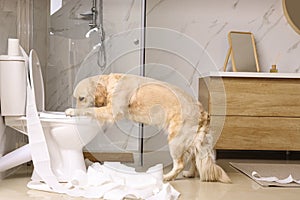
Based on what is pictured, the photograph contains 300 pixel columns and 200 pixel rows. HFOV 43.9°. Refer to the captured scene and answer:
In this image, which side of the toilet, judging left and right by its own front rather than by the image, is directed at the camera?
right

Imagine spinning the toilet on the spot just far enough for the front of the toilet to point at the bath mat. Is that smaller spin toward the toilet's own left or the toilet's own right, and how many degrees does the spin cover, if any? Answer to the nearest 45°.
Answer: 0° — it already faces it

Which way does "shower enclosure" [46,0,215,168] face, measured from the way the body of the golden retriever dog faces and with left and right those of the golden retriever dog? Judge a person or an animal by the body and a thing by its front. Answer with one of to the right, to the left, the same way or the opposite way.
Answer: to the left

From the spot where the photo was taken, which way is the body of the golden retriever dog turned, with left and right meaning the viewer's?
facing to the left of the viewer

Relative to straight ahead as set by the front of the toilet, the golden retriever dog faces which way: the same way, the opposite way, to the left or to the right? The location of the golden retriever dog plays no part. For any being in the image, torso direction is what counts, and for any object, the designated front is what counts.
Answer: the opposite way

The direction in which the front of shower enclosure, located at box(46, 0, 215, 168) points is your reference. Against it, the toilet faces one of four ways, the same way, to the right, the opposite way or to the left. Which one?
to the left

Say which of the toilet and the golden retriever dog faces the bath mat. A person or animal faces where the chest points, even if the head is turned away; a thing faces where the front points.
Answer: the toilet

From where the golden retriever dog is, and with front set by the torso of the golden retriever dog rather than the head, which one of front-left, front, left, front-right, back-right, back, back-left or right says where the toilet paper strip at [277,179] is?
back

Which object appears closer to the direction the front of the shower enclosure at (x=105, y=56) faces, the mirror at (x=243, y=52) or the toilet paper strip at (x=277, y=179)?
the toilet paper strip

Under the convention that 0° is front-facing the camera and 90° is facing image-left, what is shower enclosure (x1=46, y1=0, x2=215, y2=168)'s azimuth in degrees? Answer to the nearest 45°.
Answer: approximately 0°

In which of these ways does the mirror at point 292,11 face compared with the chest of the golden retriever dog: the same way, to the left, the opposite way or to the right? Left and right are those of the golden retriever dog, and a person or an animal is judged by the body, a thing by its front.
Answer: to the left

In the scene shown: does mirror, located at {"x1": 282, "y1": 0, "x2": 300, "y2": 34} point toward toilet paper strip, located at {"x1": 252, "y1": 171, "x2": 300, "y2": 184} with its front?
yes

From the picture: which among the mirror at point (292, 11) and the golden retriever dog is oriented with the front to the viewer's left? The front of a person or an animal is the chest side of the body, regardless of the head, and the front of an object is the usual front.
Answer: the golden retriever dog

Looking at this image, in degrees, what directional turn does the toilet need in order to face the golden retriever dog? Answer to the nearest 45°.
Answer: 0° — it already faces it
